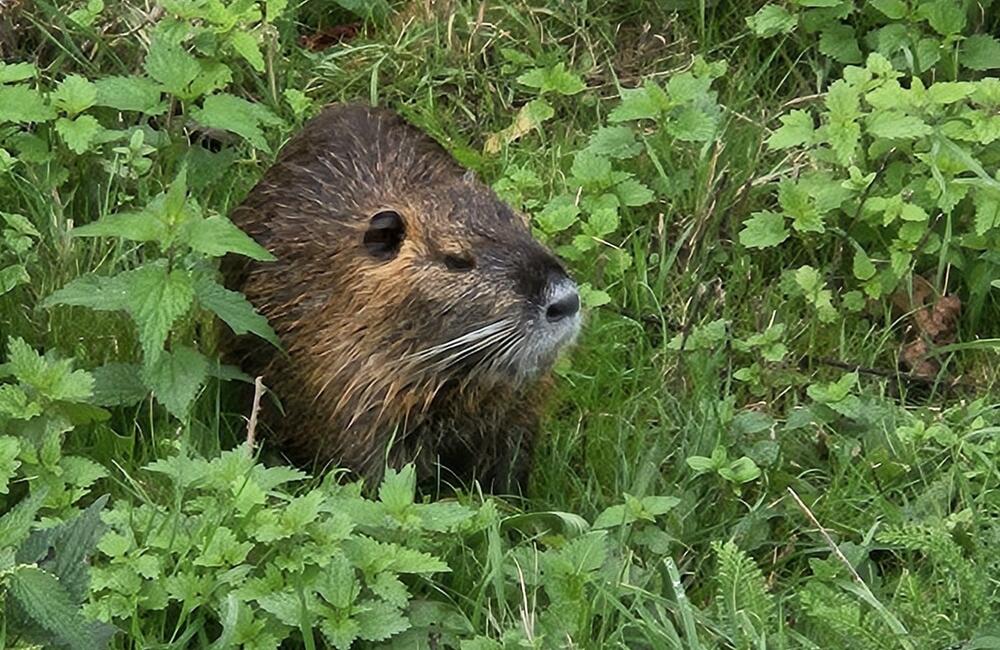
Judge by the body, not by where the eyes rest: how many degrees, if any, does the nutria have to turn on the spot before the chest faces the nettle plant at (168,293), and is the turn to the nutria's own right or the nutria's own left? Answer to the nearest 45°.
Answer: approximately 180°

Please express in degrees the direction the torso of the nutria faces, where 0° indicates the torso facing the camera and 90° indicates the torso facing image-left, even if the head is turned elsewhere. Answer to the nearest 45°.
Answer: approximately 270°

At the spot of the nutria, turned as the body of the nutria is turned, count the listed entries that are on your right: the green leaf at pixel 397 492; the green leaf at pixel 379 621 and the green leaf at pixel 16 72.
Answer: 2

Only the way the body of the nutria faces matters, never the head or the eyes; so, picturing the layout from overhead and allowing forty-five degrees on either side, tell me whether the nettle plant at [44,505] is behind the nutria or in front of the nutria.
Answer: behind

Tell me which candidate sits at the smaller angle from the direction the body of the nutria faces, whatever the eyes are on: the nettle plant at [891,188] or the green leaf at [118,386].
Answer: the nettle plant

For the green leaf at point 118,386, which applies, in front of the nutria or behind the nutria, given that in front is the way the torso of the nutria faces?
behind

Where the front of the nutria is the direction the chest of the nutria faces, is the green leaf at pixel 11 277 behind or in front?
behind

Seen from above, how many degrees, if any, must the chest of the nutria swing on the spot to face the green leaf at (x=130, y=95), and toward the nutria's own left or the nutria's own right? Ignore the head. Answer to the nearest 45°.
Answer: approximately 135° to the nutria's own left

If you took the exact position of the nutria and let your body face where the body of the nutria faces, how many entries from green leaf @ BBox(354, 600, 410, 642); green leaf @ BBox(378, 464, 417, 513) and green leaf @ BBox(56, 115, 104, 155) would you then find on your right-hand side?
2

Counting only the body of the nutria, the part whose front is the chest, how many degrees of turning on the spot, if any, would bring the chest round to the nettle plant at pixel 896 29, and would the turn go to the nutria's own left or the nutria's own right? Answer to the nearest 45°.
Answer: approximately 45° to the nutria's own left

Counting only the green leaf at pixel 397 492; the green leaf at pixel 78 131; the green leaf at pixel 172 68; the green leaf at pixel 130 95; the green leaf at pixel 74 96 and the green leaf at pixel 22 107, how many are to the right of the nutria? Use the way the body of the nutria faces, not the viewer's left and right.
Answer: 1

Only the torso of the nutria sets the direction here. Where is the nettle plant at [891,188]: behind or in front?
in front

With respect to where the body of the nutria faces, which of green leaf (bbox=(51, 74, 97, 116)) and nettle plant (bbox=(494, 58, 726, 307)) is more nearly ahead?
the nettle plant

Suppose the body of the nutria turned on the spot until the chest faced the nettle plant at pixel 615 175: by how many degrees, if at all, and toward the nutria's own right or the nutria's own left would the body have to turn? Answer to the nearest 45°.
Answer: approximately 45° to the nutria's own left

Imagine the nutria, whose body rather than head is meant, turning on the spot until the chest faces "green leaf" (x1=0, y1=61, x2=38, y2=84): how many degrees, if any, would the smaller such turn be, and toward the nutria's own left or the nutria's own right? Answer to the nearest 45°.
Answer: approximately 135° to the nutria's own left
